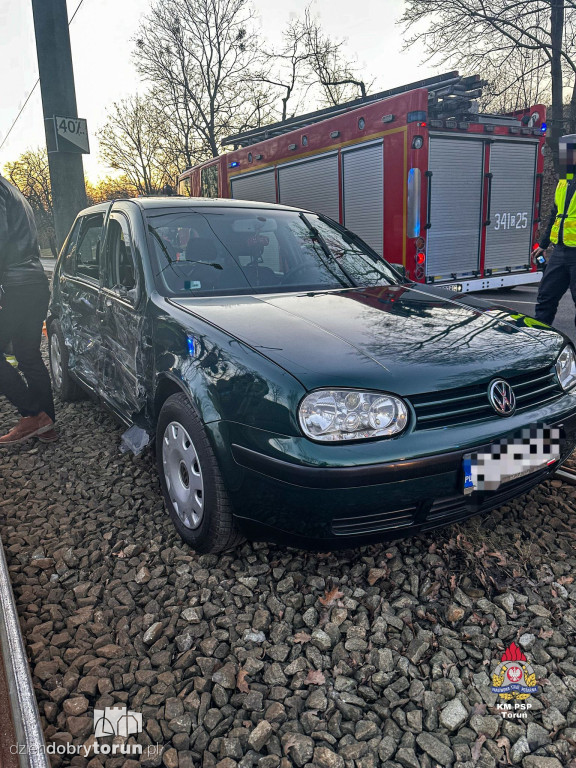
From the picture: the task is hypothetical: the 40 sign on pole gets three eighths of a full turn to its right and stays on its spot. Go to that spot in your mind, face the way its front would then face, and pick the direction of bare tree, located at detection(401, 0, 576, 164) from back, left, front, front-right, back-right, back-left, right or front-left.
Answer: right

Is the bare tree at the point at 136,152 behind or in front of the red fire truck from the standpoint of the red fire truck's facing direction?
in front

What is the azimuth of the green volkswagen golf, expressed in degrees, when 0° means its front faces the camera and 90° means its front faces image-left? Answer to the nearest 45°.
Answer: approximately 315°

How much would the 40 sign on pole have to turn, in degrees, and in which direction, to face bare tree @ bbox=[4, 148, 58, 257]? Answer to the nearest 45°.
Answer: approximately 180°

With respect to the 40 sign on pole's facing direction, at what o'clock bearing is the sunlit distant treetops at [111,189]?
The sunlit distant treetops is roughly at 6 o'clock from the 40 sign on pole.

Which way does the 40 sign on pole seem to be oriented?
toward the camera

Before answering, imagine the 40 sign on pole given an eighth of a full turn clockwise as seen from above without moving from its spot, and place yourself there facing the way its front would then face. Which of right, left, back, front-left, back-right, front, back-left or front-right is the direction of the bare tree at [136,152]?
back-right

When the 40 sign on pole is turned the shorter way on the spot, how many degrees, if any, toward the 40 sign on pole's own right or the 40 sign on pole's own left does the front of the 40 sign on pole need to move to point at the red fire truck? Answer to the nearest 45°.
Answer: approximately 90° to the 40 sign on pole's own left

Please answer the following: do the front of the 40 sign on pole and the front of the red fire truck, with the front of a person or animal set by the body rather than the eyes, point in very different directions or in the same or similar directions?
very different directions

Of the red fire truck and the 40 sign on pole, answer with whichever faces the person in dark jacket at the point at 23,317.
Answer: the 40 sign on pole

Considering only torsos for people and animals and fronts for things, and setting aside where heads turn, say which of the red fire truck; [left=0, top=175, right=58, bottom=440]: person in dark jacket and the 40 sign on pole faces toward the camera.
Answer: the 40 sign on pole
